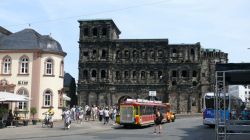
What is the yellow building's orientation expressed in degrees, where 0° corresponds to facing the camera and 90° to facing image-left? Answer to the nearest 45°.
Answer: approximately 0°
